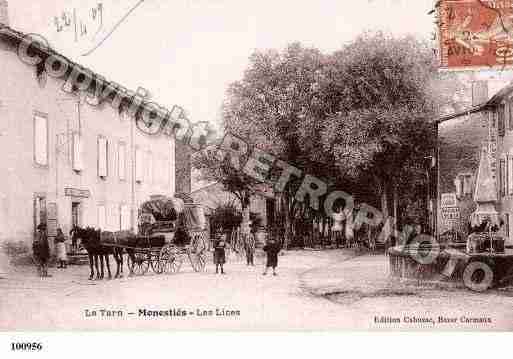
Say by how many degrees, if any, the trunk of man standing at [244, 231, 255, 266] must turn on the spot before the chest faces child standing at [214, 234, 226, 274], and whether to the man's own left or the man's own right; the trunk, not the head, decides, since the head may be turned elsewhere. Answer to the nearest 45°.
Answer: approximately 45° to the man's own right

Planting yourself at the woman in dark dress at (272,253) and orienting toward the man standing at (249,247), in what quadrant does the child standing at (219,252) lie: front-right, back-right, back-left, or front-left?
front-left

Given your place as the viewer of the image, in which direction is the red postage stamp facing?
facing the viewer

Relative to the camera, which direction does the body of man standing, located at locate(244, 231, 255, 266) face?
toward the camera
